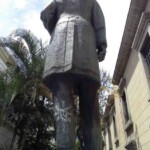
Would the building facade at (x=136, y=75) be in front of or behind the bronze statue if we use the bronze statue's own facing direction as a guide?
in front
